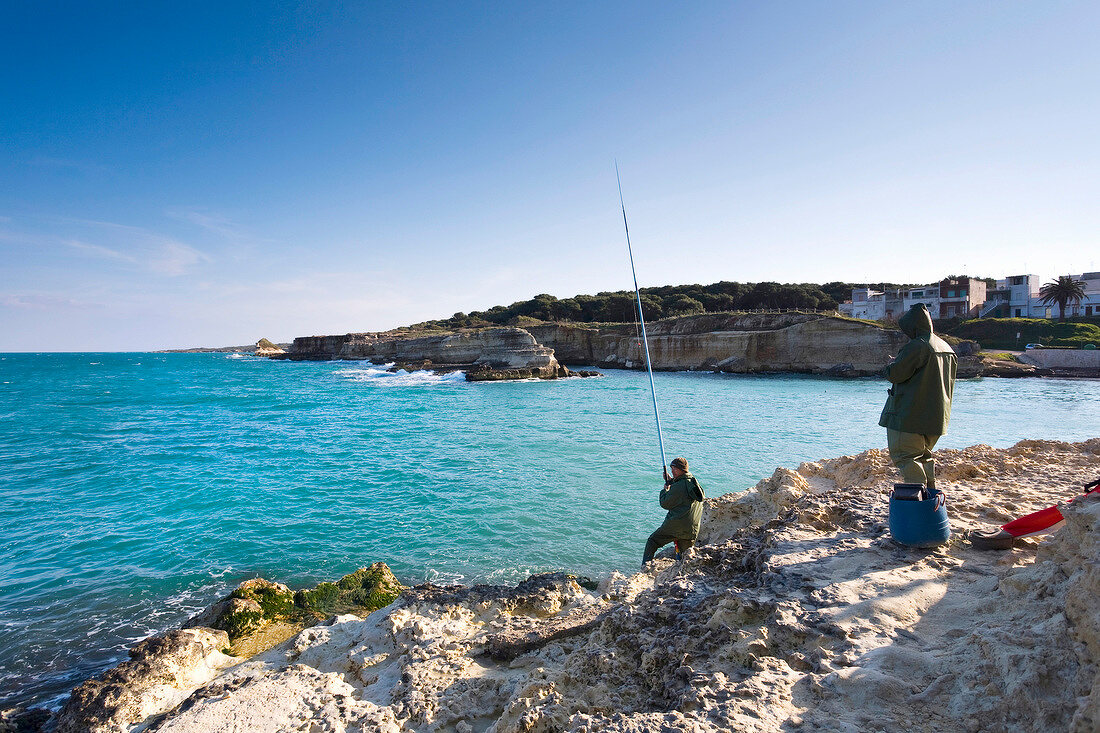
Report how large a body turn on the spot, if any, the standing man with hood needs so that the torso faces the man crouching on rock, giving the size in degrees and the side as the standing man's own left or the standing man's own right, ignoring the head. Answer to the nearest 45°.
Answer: approximately 45° to the standing man's own left

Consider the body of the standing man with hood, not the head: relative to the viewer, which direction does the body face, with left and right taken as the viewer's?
facing away from the viewer and to the left of the viewer
